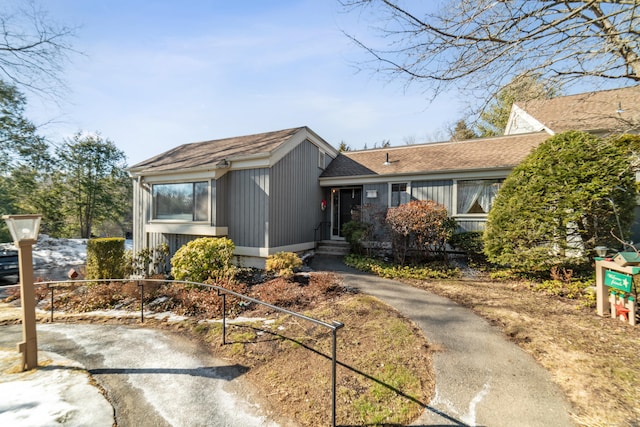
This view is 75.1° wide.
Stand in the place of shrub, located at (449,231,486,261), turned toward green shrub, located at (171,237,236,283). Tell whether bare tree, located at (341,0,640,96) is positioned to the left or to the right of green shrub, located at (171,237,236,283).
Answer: left

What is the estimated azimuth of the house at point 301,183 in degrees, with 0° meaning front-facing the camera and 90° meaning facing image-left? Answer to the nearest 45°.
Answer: approximately 0°

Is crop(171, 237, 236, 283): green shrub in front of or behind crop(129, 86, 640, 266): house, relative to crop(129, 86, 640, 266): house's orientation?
in front

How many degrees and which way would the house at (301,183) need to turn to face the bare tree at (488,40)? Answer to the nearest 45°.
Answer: approximately 45° to its left

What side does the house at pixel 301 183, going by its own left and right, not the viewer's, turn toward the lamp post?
front

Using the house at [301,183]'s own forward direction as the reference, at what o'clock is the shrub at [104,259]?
The shrub is roughly at 2 o'clock from the house.
